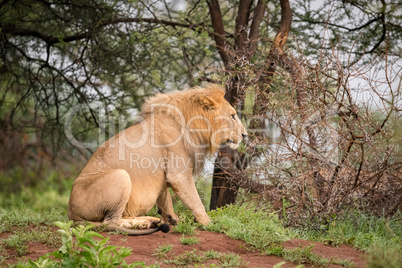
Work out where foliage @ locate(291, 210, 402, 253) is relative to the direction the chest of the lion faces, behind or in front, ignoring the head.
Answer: in front

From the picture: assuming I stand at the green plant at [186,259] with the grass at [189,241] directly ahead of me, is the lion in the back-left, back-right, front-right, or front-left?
front-left

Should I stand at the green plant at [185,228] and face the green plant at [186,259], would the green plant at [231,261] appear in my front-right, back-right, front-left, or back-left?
front-left

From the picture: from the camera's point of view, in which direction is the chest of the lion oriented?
to the viewer's right

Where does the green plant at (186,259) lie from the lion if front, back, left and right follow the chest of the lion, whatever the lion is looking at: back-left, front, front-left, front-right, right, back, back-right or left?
right

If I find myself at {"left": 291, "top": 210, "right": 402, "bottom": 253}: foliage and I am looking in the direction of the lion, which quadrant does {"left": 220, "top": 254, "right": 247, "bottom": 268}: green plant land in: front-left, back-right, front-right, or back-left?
front-left

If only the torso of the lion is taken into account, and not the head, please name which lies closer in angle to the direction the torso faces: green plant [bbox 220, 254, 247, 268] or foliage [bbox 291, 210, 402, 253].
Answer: the foliage

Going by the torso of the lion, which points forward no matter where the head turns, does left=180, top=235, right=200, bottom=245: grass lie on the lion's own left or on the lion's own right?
on the lion's own right

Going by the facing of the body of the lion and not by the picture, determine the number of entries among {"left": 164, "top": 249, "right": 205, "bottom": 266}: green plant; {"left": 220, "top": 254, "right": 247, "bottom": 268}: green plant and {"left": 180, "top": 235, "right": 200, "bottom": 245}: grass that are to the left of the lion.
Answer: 0
